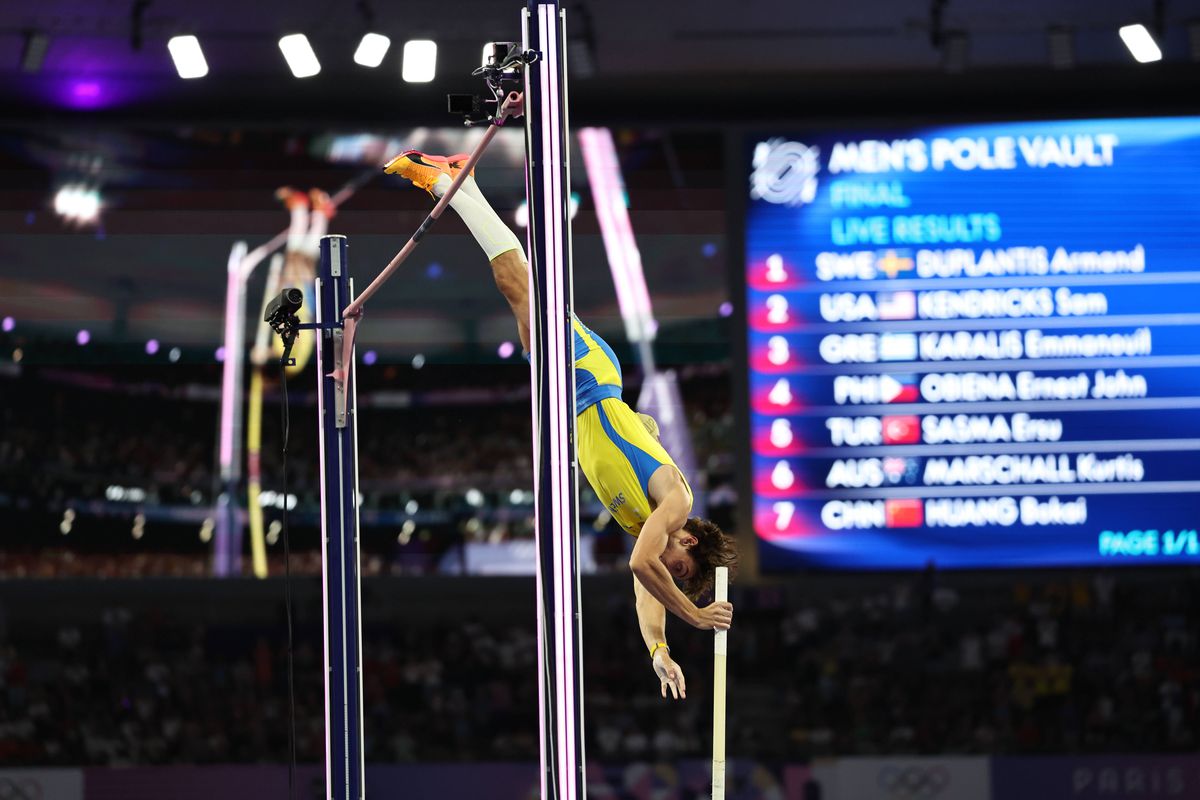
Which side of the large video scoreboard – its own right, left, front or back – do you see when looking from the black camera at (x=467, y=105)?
front

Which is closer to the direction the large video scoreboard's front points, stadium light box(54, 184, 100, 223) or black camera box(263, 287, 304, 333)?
the black camera

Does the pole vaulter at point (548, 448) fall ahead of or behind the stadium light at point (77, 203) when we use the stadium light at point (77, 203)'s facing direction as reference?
ahead

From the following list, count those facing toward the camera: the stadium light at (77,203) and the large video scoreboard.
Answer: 2

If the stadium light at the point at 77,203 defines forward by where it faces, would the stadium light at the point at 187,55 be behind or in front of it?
in front

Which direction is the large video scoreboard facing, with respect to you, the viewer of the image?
facing the viewer
